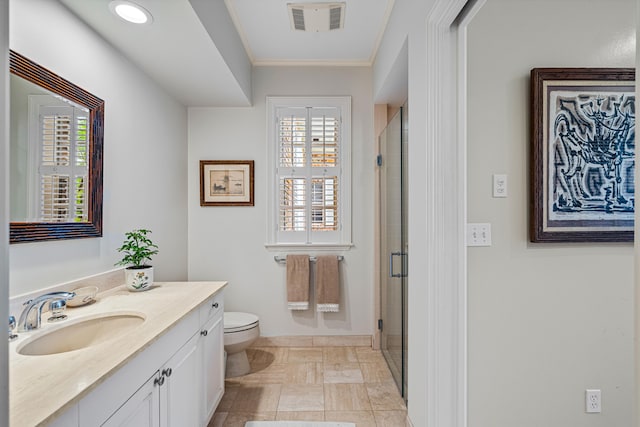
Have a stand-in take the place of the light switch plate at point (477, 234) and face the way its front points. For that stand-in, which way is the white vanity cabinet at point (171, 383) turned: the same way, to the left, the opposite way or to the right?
to the left

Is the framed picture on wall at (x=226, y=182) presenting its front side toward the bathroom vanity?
yes

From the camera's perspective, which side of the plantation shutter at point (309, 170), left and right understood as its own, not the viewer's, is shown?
front

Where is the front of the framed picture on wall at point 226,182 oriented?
toward the camera

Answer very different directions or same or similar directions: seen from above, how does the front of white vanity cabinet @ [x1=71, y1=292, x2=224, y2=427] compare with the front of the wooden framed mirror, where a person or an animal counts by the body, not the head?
same or similar directions

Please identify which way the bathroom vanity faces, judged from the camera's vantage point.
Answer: facing the viewer and to the right of the viewer

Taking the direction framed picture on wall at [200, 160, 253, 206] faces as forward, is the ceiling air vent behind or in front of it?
in front

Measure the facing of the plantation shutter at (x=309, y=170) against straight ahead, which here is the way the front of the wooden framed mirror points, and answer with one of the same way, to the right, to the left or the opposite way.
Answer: to the right

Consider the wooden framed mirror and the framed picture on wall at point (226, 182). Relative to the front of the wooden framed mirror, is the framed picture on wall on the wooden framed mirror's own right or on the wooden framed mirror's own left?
on the wooden framed mirror's own left
